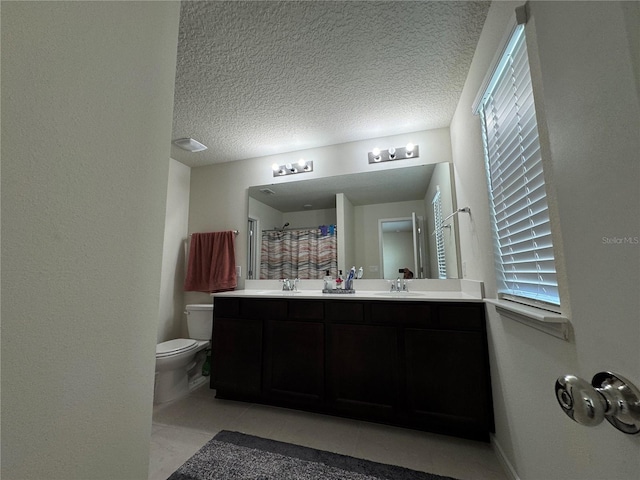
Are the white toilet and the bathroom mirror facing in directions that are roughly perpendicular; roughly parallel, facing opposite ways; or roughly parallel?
roughly parallel

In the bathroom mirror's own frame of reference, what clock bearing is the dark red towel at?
The dark red towel is roughly at 3 o'clock from the bathroom mirror.

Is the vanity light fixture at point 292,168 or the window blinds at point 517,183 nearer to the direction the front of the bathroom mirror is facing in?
the window blinds

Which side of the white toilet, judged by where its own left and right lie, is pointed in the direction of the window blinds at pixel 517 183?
left

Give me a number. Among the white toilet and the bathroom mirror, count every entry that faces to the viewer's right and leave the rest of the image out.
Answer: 0

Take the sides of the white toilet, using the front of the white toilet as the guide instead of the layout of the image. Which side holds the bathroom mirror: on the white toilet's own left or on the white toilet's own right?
on the white toilet's own left

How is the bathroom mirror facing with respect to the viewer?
toward the camera

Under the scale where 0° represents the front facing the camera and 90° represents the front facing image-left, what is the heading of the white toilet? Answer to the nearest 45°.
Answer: approximately 45°
